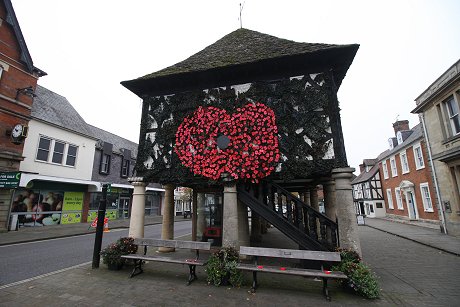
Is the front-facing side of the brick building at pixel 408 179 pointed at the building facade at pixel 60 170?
yes

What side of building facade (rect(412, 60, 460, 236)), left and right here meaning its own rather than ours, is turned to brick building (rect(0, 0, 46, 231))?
front

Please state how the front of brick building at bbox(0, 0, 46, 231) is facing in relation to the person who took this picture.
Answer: facing the viewer and to the right of the viewer

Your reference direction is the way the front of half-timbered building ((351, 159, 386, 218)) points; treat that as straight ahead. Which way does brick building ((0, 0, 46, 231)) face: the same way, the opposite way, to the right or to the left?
the opposite way

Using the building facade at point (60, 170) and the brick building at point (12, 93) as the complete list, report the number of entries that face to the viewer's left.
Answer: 0

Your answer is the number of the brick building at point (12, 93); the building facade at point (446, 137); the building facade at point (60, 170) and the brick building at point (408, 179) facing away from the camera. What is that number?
0

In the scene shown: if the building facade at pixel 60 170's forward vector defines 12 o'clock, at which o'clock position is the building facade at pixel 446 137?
the building facade at pixel 446 137 is roughly at 12 o'clock from the building facade at pixel 60 170.

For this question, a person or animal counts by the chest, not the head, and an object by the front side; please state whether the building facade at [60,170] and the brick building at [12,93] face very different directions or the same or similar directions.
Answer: same or similar directions

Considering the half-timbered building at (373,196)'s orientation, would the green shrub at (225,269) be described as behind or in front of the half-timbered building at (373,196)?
in front

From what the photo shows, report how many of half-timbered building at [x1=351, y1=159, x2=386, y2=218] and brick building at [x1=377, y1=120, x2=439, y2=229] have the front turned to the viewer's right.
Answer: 0

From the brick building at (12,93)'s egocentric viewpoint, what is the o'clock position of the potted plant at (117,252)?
The potted plant is roughly at 1 o'clock from the brick building.

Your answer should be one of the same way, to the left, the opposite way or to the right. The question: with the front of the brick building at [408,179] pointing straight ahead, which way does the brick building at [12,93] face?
the opposite way

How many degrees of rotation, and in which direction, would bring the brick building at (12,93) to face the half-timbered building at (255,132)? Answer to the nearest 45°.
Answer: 0° — it already faces it

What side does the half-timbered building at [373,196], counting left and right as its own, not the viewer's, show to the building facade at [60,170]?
front

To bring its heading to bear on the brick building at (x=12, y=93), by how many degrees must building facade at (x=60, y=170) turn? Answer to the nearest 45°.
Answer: approximately 90° to its right

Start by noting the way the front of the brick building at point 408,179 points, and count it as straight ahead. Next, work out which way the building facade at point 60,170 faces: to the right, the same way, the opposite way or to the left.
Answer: the opposite way

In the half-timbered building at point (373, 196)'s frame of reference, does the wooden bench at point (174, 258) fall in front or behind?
in front
